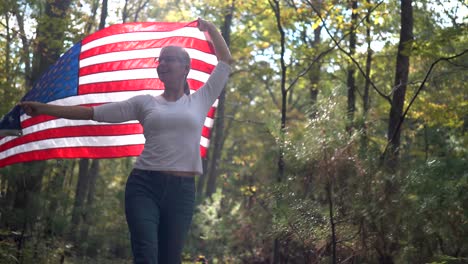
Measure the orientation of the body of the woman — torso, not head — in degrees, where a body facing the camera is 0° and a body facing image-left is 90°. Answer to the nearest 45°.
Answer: approximately 0°

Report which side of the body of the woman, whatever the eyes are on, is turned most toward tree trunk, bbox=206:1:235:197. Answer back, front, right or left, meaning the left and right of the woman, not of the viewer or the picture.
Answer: back

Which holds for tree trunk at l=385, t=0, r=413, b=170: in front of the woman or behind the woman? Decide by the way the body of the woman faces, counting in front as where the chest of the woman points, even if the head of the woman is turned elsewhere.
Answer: behind
